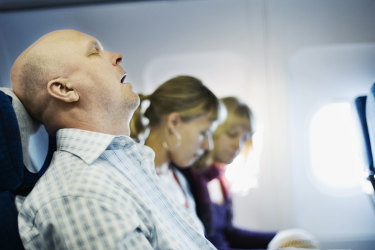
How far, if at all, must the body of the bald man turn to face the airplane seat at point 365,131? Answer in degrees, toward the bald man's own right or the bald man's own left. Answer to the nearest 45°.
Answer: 0° — they already face it

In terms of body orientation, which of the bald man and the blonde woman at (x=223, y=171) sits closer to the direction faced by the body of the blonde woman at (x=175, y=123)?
the blonde woman

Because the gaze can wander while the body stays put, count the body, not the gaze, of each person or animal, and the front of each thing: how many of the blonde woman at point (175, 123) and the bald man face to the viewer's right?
2

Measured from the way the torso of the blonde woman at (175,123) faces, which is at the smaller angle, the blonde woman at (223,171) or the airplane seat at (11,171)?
the blonde woman

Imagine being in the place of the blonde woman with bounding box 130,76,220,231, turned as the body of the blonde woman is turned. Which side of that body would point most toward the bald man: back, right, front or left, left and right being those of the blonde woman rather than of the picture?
right

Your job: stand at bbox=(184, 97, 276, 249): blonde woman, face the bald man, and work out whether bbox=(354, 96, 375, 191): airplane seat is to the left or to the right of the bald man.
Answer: left

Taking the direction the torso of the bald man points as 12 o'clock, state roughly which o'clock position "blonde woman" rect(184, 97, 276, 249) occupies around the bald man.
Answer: The blonde woman is roughly at 10 o'clock from the bald man.

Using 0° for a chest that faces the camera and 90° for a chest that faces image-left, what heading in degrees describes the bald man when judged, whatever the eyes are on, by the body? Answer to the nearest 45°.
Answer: approximately 270°

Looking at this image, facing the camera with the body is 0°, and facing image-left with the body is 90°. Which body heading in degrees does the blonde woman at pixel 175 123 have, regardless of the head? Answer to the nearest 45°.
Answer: approximately 270°
